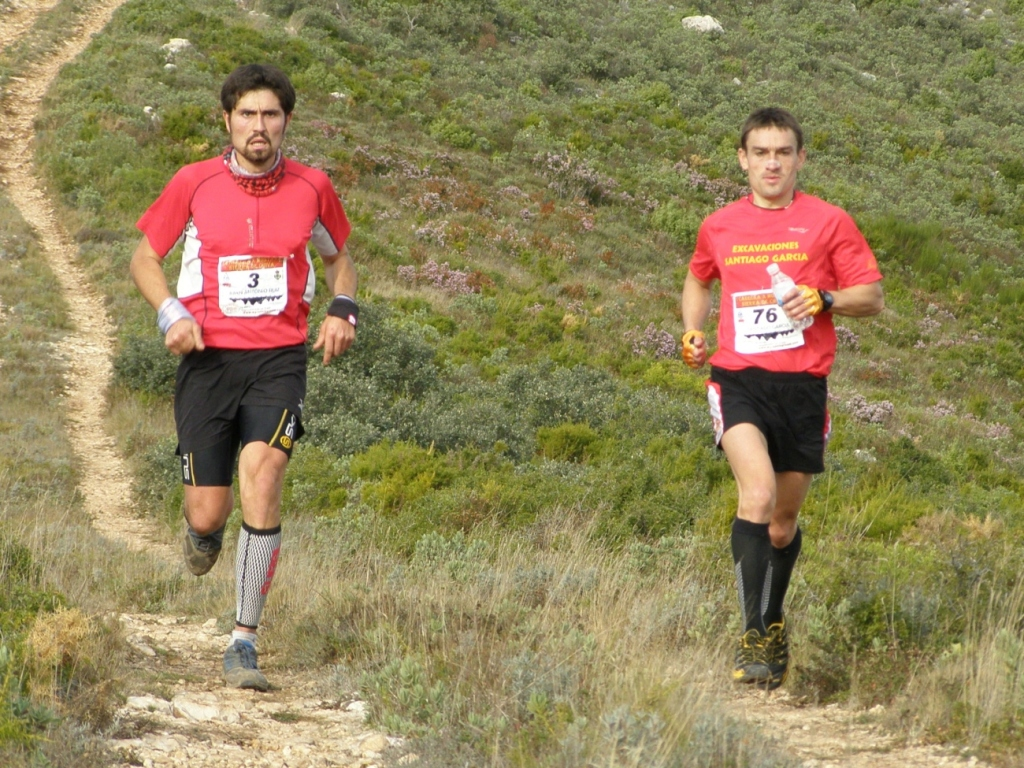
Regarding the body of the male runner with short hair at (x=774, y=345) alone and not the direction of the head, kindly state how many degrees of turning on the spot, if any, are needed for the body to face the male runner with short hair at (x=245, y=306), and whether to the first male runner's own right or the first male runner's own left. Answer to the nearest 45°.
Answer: approximately 90° to the first male runner's own right

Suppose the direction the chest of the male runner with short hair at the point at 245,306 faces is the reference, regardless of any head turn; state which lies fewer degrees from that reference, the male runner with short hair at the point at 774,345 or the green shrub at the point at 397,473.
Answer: the male runner with short hair

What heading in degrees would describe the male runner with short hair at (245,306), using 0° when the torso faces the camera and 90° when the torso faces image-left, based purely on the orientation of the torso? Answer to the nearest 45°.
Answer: approximately 0°

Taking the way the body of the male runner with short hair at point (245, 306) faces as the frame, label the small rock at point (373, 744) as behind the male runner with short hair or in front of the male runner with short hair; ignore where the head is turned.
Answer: in front

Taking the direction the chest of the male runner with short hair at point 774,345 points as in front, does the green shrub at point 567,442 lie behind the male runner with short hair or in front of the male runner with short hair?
behind

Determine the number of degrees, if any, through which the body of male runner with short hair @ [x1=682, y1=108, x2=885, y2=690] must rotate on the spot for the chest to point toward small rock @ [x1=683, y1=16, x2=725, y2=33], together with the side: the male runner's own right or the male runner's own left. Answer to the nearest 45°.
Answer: approximately 180°

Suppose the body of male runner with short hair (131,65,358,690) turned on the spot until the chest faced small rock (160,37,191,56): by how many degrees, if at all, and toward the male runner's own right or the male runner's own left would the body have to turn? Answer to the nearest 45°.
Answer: approximately 180°

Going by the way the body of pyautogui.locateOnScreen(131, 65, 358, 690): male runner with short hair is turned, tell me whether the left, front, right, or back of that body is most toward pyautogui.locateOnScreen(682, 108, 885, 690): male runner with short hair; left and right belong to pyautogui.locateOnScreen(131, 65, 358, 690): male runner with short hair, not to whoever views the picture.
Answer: left

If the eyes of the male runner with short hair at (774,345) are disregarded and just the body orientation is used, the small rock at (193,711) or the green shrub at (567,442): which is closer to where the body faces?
the small rock

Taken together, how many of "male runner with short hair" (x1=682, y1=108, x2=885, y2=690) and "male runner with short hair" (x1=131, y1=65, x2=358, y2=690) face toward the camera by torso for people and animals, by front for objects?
2
